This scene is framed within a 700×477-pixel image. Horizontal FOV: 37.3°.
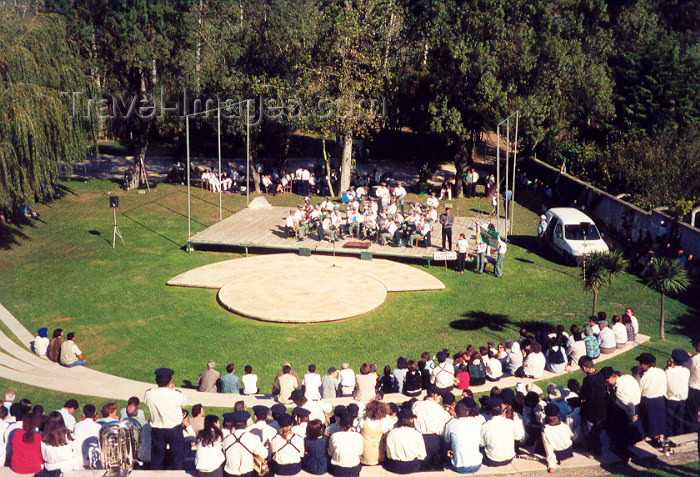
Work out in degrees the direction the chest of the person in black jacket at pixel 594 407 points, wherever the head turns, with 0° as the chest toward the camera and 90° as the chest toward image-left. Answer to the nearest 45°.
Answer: approximately 135°

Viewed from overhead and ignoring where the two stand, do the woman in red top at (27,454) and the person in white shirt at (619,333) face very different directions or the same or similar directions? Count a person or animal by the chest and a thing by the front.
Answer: same or similar directions

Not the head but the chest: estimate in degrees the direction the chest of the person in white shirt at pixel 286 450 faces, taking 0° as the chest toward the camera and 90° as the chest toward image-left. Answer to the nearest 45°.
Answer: approximately 180°

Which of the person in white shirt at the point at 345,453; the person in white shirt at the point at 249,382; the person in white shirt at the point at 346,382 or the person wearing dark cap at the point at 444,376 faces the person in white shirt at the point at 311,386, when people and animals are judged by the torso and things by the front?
the person in white shirt at the point at 345,453

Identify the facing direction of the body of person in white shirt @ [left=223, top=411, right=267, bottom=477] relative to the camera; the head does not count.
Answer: away from the camera

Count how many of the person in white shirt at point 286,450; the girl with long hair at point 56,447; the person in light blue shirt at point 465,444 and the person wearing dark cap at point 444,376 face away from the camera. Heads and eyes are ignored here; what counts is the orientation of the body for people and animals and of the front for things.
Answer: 4

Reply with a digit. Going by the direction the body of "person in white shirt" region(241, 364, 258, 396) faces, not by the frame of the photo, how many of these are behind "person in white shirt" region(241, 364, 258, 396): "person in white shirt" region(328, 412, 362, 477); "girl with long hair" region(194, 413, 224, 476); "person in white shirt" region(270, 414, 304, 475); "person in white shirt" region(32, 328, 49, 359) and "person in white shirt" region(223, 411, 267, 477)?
4

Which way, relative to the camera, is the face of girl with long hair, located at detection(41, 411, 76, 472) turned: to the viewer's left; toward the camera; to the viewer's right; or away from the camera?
away from the camera

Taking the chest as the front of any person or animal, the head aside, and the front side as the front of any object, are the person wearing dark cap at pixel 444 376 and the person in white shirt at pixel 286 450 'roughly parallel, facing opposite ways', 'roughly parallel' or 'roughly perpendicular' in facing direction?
roughly parallel

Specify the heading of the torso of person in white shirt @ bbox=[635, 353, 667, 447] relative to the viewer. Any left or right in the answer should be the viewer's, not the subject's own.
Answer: facing away from the viewer and to the left of the viewer

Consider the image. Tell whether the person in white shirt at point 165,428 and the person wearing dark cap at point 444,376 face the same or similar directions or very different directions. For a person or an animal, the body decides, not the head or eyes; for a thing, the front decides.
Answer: same or similar directions

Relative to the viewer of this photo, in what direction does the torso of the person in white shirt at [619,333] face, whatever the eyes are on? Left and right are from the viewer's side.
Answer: facing away from the viewer and to the left of the viewer

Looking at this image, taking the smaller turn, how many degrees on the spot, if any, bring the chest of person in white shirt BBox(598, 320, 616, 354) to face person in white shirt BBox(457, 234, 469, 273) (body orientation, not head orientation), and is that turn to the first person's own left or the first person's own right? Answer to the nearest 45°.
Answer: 0° — they already face them

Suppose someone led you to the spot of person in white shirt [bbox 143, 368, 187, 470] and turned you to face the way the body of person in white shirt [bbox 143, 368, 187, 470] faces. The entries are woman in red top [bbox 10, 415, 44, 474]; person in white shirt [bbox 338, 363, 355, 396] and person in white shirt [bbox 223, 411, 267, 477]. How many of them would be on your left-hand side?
1

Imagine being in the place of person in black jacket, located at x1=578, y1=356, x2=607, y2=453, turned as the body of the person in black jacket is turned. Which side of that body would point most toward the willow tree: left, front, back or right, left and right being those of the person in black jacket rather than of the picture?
front

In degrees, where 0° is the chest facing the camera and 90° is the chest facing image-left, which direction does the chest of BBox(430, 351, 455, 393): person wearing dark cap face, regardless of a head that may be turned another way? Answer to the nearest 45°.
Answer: approximately 180°
